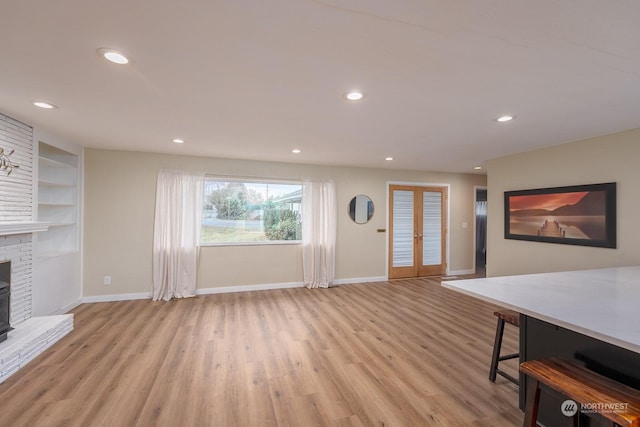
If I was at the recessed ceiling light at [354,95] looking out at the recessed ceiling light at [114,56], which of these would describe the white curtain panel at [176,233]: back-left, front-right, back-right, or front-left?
front-right

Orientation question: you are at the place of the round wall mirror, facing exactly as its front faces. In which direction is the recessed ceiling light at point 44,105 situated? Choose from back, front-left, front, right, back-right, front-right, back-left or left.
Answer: front-right

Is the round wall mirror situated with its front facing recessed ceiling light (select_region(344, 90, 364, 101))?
yes

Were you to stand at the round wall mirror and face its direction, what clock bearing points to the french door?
The french door is roughly at 8 o'clock from the round wall mirror.

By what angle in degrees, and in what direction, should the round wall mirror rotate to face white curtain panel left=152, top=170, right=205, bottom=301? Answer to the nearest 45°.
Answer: approximately 45° to its right

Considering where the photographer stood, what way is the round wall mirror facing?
facing the viewer

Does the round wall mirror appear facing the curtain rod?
no

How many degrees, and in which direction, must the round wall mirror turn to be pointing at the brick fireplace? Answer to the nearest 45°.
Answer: approximately 45° to its right

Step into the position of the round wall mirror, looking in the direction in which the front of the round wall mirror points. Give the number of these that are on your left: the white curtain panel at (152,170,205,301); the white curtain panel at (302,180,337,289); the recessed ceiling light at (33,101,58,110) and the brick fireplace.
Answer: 0

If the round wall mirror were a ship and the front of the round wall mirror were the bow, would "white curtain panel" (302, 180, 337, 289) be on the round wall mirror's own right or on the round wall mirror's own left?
on the round wall mirror's own right

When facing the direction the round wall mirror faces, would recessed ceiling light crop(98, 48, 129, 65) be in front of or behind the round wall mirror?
in front
